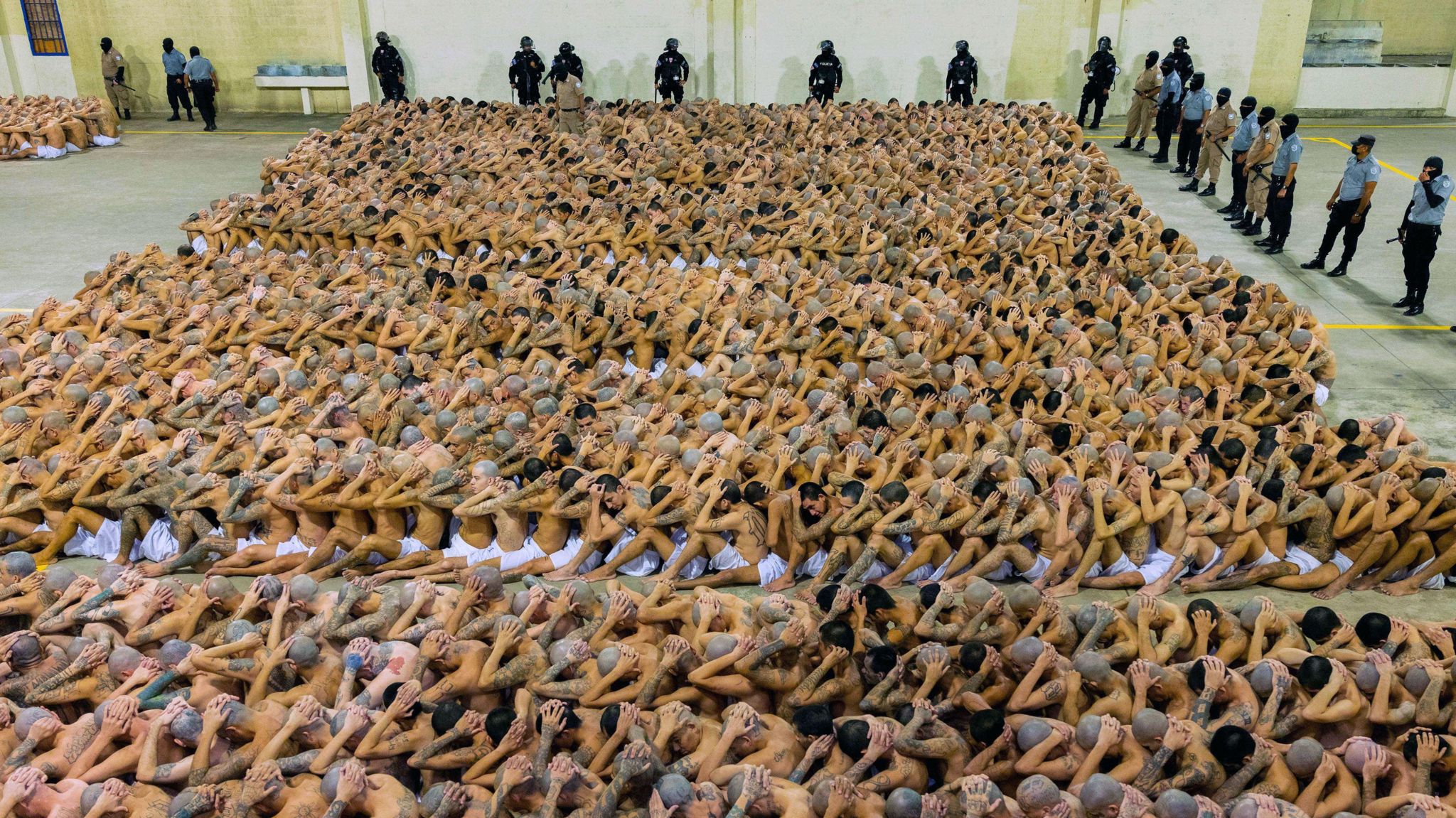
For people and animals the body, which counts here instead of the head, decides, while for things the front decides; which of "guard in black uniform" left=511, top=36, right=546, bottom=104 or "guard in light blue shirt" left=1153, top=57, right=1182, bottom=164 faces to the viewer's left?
the guard in light blue shirt

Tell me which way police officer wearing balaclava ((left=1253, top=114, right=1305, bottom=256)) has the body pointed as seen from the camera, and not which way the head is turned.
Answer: to the viewer's left

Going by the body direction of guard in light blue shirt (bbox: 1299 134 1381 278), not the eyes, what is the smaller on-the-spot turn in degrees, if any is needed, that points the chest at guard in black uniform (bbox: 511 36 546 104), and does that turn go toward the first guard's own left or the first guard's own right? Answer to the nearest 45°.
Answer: approximately 45° to the first guard's own right

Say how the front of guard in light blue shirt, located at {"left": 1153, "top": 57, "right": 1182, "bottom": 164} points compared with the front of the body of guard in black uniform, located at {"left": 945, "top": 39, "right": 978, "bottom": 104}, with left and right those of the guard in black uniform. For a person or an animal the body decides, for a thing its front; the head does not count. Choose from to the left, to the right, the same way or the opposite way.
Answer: to the right

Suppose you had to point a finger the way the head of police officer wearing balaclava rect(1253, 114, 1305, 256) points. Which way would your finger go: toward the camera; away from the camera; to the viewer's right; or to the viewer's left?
to the viewer's left

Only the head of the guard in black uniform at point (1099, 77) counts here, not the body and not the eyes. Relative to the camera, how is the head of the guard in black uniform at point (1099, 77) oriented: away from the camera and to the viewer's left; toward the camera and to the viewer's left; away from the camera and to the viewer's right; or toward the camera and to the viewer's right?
toward the camera and to the viewer's left

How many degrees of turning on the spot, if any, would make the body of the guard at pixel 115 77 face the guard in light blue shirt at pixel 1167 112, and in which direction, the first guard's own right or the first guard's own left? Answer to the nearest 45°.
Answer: approximately 90° to the first guard's own left

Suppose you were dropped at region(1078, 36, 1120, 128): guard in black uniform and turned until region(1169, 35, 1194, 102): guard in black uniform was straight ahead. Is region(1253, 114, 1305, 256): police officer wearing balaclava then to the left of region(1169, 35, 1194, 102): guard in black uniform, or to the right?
right

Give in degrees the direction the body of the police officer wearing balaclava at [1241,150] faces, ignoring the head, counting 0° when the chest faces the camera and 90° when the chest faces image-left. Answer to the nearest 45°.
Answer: approximately 90°

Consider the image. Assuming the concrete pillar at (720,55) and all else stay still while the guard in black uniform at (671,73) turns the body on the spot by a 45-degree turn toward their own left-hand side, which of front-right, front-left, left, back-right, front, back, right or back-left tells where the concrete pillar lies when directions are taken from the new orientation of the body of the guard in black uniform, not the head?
left

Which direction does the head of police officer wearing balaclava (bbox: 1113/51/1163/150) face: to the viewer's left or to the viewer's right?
to the viewer's left
